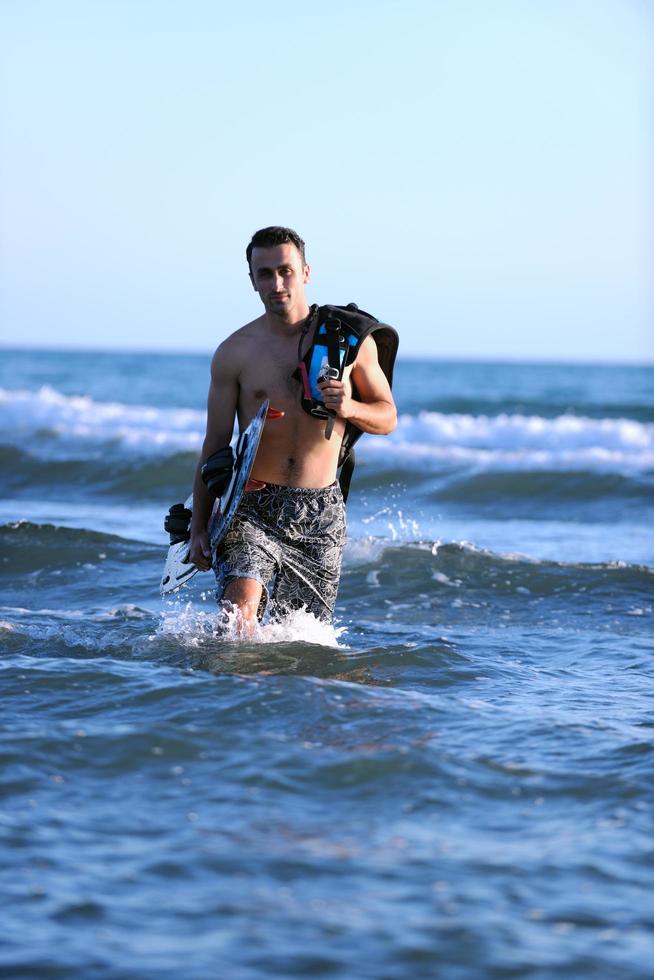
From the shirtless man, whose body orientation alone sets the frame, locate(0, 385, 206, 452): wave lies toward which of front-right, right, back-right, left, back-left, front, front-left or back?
back

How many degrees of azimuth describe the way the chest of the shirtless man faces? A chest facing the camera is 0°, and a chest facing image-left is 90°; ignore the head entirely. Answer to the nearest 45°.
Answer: approximately 0°

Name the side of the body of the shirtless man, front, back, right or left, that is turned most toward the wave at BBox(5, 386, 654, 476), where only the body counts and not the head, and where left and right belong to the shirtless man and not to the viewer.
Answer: back
